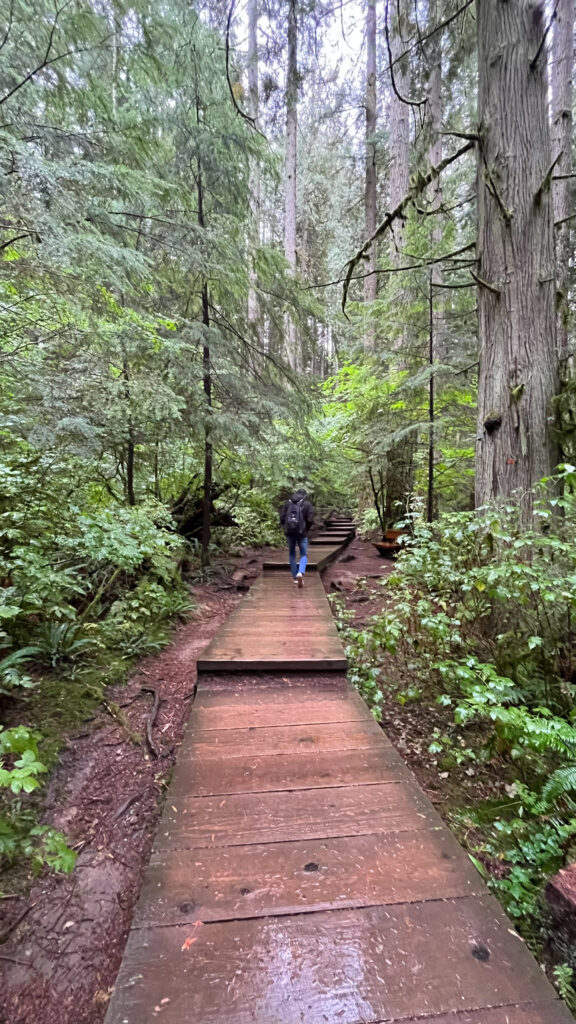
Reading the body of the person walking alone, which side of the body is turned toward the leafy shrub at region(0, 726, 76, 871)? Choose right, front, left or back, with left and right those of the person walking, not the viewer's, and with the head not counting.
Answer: back

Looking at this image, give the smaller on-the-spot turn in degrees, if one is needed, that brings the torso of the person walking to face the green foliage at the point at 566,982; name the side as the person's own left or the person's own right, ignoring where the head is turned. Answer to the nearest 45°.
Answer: approximately 180°

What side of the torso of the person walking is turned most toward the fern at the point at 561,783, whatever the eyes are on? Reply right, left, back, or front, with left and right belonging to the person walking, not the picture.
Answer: back

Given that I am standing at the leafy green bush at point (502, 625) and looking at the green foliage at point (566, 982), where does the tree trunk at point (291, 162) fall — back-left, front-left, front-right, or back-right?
back-right

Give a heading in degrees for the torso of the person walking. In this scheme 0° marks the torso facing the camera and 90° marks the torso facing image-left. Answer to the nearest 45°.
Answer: approximately 180°
